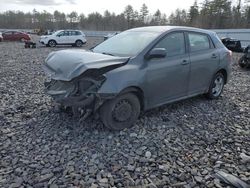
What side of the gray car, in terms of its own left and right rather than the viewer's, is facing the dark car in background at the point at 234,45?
back

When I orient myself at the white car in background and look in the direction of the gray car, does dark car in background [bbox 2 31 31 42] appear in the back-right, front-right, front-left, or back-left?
back-right

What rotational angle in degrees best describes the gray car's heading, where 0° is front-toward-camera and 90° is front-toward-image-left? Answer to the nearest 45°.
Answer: approximately 45°

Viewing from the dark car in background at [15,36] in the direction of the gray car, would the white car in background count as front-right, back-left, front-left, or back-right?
front-left

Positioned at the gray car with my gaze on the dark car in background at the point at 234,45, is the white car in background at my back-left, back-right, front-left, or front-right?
front-left

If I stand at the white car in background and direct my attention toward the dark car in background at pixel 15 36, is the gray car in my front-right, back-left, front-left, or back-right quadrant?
back-left

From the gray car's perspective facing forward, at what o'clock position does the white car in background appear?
The white car in background is roughly at 4 o'clock from the gray car.
